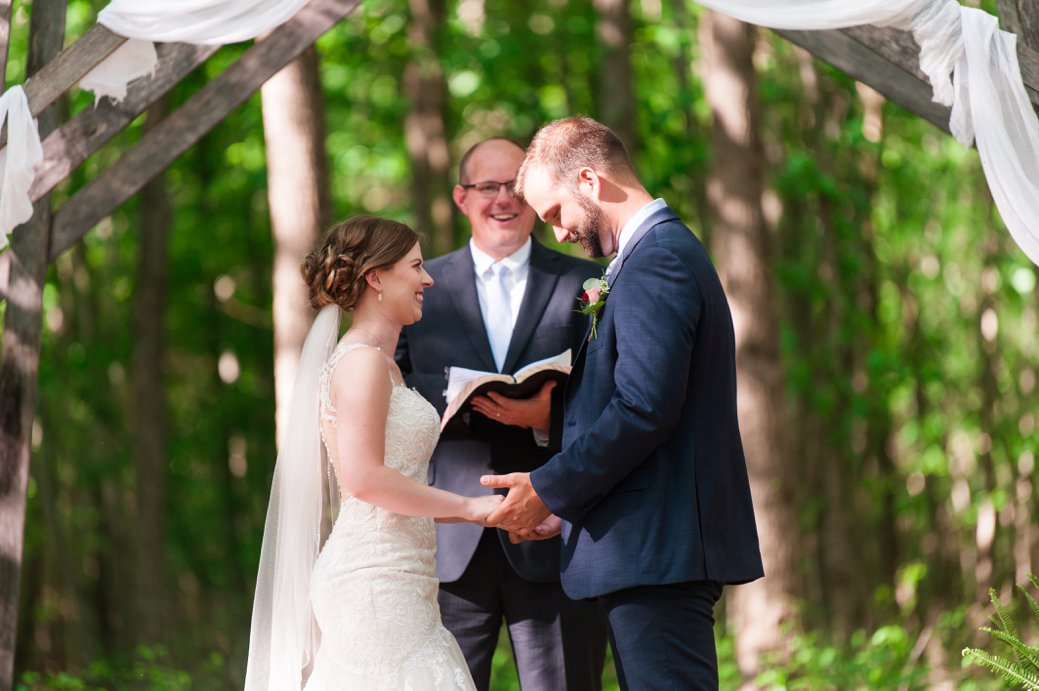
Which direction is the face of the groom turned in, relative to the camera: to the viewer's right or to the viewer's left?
to the viewer's left

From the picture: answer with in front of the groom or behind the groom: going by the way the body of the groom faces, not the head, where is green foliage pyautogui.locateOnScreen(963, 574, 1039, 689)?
behind

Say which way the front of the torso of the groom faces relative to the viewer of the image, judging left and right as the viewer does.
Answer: facing to the left of the viewer

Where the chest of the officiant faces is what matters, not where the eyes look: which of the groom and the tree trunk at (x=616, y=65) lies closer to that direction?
the groom

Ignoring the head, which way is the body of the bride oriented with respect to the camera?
to the viewer's right

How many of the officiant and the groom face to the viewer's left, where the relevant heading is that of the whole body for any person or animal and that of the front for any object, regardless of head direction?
1

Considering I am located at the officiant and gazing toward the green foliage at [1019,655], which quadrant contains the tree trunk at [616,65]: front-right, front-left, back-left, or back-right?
back-left

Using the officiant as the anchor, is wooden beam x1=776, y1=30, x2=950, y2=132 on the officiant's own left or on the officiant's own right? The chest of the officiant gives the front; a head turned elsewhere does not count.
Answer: on the officiant's own left
